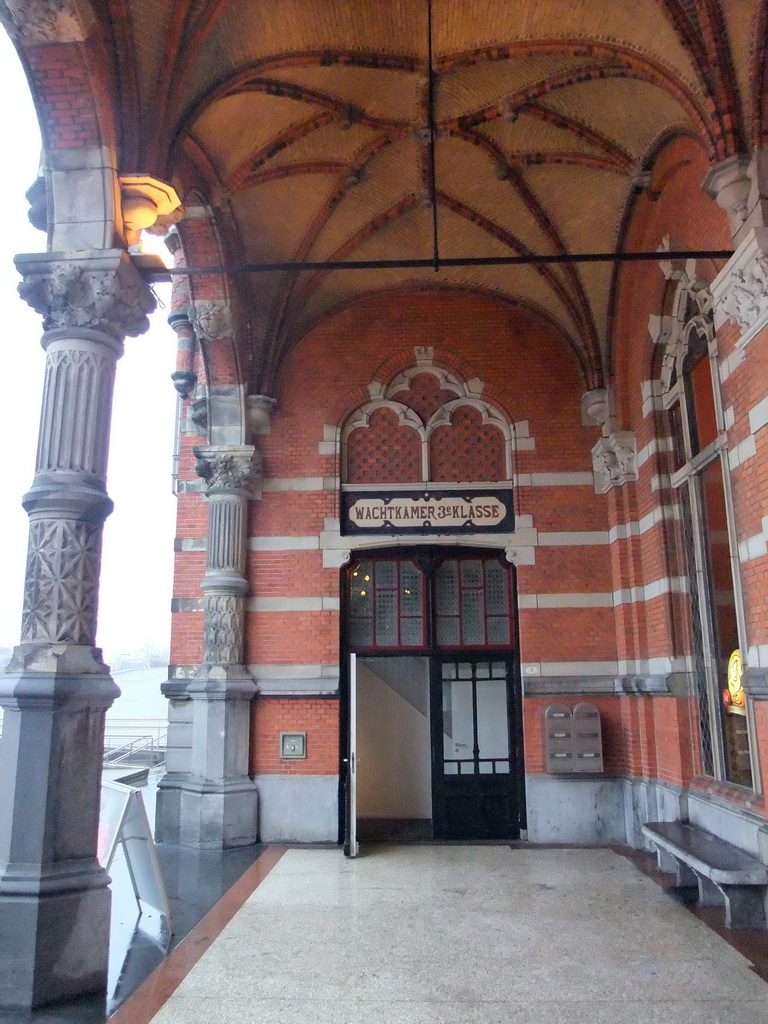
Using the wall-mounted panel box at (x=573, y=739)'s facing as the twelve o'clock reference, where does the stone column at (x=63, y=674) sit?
The stone column is roughly at 1 o'clock from the wall-mounted panel box.

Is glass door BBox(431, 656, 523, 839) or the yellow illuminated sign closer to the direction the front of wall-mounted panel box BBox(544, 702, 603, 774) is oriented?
the yellow illuminated sign

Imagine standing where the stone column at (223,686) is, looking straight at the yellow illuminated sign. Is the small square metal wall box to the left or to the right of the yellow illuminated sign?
left

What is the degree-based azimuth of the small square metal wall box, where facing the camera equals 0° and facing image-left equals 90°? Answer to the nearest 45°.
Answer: approximately 0°

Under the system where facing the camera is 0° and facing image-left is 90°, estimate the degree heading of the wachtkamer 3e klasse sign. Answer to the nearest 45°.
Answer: approximately 0°

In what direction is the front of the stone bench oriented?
to the viewer's left

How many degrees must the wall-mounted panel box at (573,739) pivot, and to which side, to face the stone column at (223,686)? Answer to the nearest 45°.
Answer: approximately 90° to its right

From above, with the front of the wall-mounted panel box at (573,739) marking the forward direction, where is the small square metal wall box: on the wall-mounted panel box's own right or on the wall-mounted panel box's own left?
on the wall-mounted panel box's own right

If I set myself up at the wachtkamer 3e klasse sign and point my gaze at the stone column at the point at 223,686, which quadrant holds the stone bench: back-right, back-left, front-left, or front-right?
back-left
